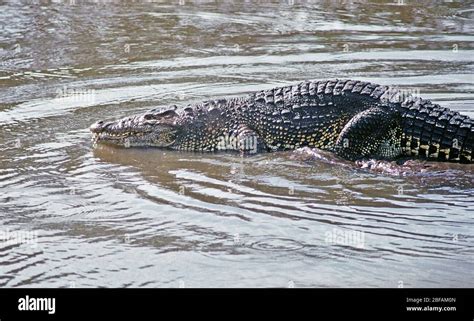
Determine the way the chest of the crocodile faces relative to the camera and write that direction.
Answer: to the viewer's left
